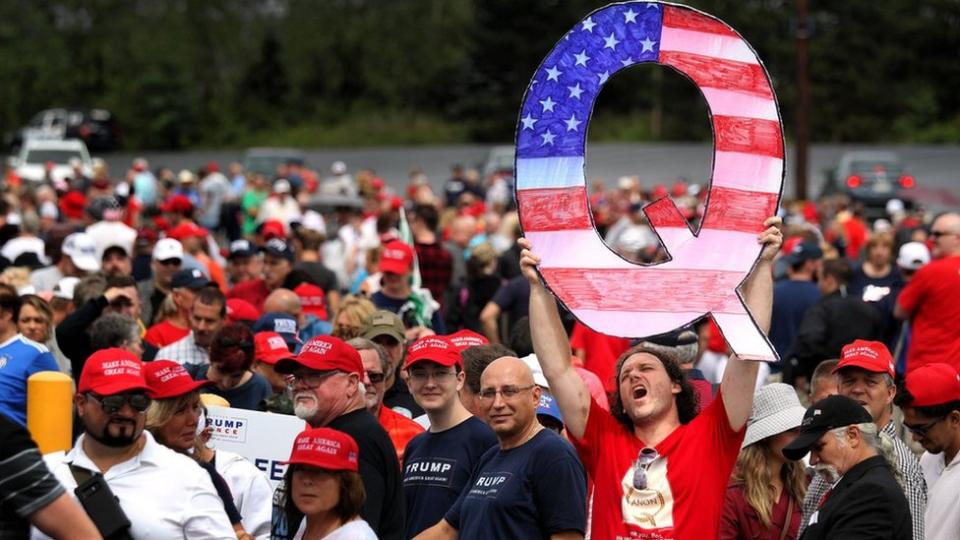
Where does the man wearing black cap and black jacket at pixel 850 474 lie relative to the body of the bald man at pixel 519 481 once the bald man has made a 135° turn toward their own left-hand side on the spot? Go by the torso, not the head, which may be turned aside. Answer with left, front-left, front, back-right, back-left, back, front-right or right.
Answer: front

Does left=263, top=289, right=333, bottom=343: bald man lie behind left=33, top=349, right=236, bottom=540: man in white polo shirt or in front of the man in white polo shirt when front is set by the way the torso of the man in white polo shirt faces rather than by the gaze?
behind

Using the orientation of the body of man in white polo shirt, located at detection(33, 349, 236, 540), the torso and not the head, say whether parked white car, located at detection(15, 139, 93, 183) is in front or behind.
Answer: behind

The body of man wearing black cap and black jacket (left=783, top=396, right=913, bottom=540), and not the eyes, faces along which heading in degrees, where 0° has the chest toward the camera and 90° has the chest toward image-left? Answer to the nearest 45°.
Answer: approximately 90°

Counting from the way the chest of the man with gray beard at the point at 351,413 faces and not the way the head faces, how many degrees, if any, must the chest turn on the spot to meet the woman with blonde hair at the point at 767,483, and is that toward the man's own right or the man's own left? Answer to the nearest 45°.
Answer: approximately 135° to the man's own left

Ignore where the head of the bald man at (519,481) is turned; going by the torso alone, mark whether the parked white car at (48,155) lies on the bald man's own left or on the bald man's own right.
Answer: on the bald man's own right

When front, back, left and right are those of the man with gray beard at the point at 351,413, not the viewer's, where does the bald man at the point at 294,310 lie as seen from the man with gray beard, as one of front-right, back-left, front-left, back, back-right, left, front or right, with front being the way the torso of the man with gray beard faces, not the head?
back-right

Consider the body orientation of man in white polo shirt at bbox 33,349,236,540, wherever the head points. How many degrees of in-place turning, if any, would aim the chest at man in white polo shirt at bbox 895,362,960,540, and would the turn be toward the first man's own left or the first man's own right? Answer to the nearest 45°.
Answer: approximately 90° to the first man's own left
